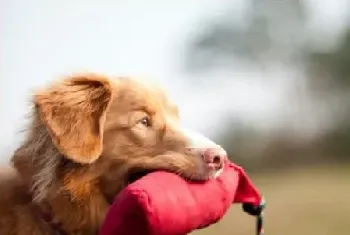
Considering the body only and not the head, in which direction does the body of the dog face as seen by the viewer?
to the viewer's right
